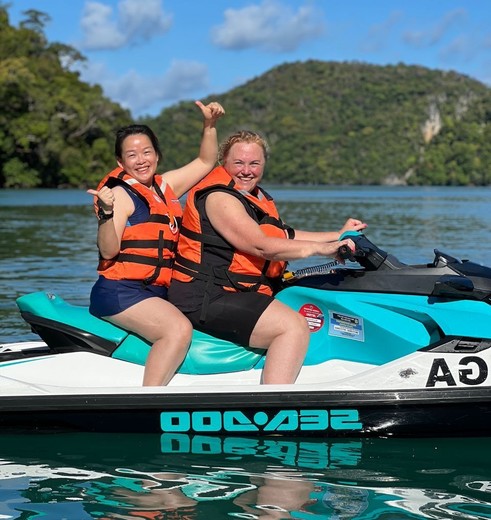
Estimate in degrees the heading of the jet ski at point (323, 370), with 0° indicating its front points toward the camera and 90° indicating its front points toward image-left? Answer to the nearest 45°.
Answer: approximately 270°

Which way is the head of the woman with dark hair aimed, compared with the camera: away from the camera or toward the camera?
toward the camera

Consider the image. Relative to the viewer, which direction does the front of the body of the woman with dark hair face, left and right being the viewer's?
facing the viewer and to the right of the viewer
